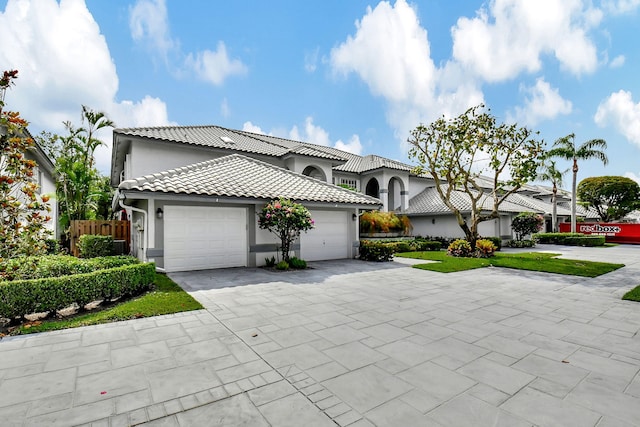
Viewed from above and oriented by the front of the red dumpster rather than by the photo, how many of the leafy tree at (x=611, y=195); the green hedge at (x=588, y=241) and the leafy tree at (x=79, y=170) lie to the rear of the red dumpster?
1

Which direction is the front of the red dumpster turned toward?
toward the camera

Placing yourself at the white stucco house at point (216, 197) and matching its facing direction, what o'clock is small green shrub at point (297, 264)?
The small green shrub is roughly at 1 o'clock from the white stucco house.

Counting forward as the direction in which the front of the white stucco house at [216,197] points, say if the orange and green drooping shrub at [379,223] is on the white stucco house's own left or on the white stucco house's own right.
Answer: on the white stucco house's own left

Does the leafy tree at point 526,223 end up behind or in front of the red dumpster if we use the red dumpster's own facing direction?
in front

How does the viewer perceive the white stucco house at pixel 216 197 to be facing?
facing the viewer and to the right of the viewer

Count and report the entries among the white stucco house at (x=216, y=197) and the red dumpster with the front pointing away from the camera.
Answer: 0

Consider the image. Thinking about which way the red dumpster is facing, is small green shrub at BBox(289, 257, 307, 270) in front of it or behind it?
in front

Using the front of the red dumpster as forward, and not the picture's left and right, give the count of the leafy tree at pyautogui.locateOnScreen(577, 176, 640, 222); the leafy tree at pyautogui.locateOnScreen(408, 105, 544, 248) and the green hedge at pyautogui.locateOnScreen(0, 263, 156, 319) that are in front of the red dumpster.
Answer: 2

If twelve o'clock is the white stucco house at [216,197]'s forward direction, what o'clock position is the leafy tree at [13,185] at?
The leafy tree is roughly at 2 o'clock from the white stucco house.
